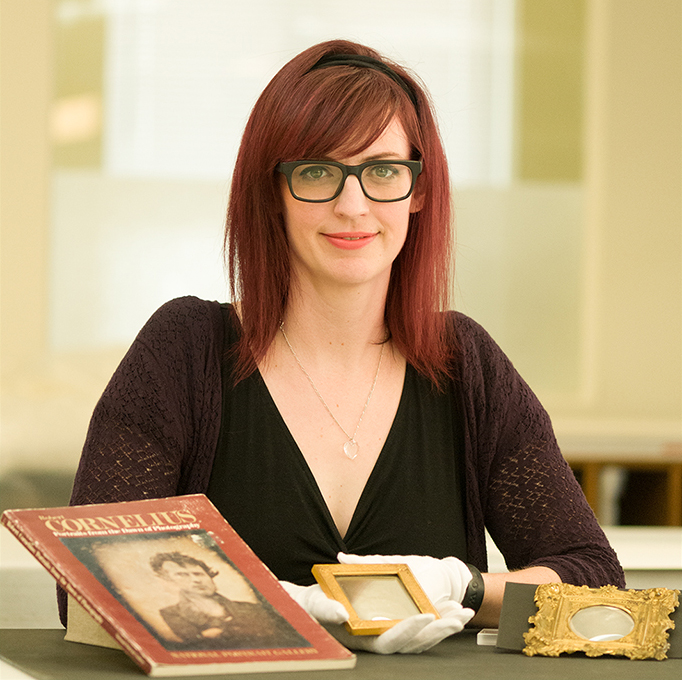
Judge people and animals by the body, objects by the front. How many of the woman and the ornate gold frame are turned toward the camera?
2

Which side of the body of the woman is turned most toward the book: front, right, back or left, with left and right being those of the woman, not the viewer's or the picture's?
front

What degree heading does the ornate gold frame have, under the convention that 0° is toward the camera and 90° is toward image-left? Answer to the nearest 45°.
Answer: approximately 0°
